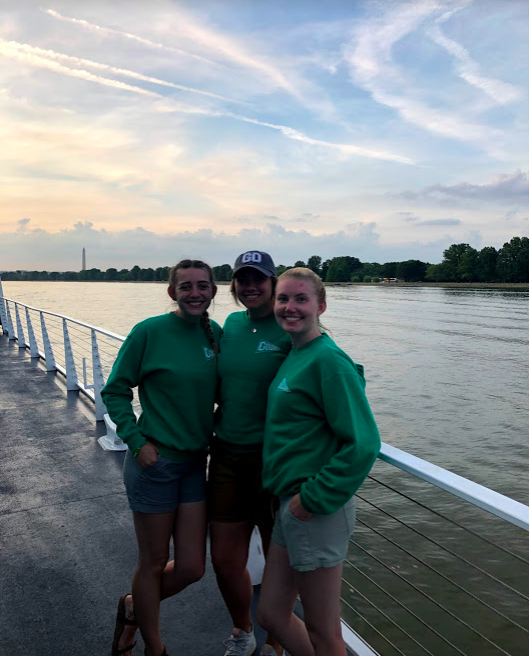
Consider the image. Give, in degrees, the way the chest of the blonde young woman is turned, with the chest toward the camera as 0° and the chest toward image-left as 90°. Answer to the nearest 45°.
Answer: approximately 45°

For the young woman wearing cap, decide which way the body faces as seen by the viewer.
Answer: toward the camera

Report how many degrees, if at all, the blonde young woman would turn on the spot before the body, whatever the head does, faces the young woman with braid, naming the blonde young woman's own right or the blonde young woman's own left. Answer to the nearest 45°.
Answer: approximately 90° to the blonde young woman's own right

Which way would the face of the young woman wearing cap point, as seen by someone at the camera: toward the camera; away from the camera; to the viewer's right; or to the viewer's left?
toward the camera

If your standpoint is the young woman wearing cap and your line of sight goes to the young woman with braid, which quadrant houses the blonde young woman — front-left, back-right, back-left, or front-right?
back-left

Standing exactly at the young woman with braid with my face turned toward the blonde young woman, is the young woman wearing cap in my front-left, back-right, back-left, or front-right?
front-left

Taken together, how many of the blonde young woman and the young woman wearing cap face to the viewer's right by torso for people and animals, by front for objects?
0

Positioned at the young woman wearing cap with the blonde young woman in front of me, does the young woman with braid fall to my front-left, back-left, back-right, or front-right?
back-right
